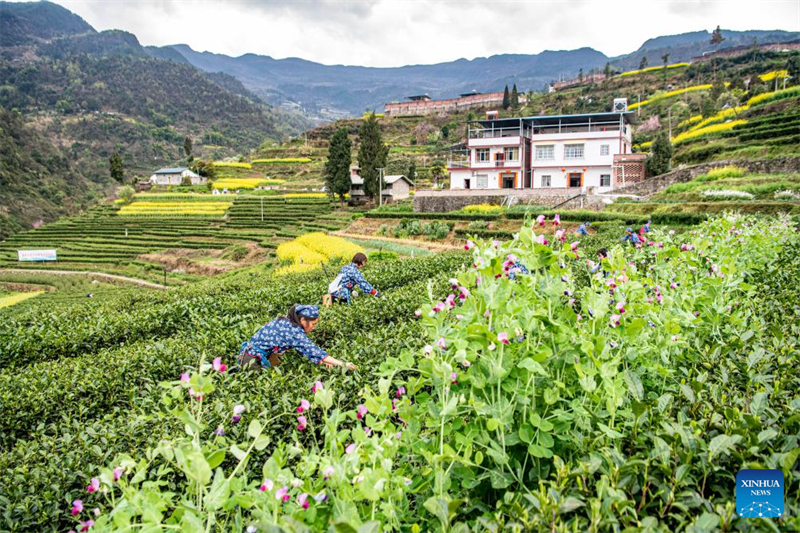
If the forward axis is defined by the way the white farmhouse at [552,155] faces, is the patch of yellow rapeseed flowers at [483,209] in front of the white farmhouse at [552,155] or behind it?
in front

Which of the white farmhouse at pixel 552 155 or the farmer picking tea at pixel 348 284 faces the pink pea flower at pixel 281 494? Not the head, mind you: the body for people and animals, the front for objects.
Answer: the white farmhouse

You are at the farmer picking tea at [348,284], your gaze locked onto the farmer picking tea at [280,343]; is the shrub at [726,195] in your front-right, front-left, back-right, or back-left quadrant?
back-left

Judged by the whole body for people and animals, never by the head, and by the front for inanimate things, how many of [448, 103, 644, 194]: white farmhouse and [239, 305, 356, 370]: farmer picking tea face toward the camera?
1

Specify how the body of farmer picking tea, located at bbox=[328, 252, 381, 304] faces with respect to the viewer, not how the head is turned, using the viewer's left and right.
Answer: facing to the right of the viewer

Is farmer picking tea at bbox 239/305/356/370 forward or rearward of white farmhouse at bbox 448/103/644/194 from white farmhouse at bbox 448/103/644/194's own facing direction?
forward

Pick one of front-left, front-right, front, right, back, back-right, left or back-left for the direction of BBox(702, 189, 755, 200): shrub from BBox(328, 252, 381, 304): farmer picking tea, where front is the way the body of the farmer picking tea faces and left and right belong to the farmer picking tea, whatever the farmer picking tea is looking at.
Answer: front-left

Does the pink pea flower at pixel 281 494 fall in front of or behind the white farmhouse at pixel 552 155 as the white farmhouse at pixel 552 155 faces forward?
in front

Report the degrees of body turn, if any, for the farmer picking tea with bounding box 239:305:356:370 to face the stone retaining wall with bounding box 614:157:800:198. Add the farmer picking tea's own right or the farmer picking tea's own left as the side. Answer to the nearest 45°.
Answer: approximately 45° to the farmer picking tea's own left

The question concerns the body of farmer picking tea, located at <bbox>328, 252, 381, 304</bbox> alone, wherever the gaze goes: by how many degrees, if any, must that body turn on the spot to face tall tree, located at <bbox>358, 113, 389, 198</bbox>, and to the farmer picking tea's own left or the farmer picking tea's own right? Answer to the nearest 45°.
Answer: approximately 90° to the farmer picking tea's own left

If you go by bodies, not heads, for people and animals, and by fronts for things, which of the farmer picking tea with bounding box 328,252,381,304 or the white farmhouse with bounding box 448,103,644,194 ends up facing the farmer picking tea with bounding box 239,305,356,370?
the white farmhouse

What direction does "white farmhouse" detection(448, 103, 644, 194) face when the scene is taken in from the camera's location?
facing the viewer

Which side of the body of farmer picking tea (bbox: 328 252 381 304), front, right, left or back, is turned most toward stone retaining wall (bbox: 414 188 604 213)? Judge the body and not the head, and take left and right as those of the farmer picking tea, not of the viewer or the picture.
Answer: left
